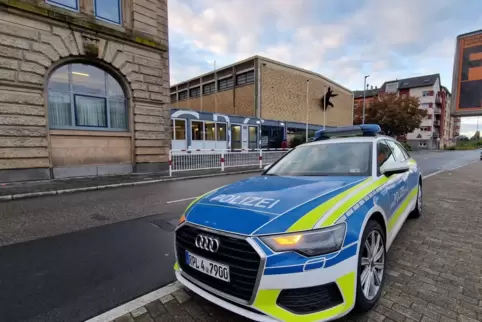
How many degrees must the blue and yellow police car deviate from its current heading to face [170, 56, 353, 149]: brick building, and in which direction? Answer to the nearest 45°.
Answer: approximately 135° to its right

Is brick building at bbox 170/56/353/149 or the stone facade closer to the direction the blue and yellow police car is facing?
the stone facade

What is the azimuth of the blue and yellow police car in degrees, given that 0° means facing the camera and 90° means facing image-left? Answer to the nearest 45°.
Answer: approximately 45°

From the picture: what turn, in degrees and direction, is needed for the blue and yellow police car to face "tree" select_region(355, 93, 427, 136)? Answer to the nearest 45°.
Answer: approximately 135° to its right

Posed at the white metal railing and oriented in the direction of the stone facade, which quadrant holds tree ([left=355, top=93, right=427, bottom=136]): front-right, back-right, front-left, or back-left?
back-right

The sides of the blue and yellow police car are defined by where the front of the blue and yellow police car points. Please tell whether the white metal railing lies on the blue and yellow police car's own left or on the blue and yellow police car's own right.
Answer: on the blue and yellow police car's own right

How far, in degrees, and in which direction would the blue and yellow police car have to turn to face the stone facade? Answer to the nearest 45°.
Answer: approximately 90° to its right
